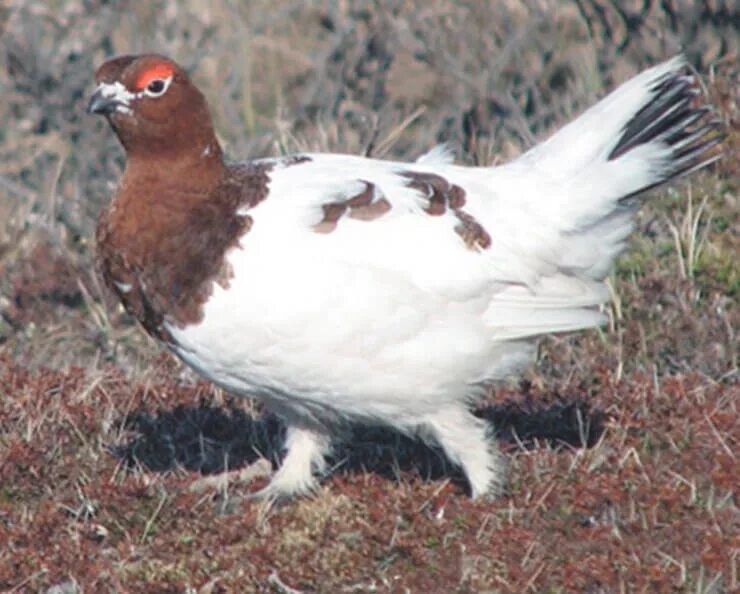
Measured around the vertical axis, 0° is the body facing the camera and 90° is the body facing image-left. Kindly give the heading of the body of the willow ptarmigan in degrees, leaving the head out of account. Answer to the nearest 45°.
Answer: approximately 90°
